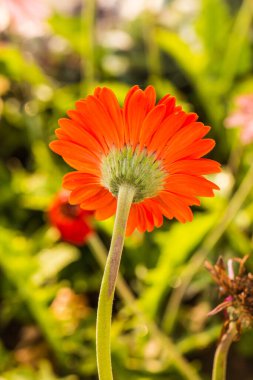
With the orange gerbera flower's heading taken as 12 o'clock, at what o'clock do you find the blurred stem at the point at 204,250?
The blurred stem is roughly at 12 o'clock from the orange gerbera flower.

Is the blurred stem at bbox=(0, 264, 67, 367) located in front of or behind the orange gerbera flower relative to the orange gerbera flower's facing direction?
in front

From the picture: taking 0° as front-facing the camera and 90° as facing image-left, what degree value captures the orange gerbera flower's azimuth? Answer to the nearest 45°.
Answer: approximately 180°
